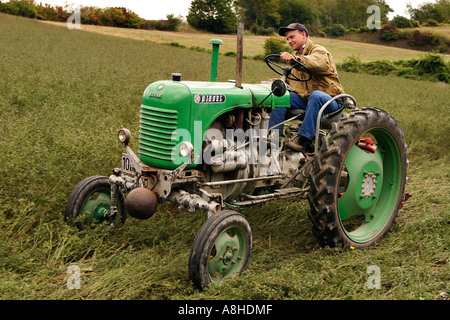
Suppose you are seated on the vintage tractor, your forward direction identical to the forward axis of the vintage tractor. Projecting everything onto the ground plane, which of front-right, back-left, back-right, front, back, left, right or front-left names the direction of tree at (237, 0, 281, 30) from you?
back-right

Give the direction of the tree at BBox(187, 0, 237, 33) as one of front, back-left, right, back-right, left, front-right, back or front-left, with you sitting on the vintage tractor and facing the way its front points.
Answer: back-right

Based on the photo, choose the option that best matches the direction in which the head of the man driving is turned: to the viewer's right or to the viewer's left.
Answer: to the viewer's left

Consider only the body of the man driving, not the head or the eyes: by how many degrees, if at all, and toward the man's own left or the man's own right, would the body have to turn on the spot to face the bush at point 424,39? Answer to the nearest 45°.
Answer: approximately 135° to the man's own right

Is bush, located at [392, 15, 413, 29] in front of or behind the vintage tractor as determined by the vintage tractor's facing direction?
behind

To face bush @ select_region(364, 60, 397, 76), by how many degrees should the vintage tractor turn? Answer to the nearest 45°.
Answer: approximately 135° to its right

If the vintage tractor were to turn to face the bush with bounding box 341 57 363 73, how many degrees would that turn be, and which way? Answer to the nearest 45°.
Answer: approximately 135° to its right

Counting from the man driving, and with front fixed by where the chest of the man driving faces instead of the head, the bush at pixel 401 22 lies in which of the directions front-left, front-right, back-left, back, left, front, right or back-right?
back-right

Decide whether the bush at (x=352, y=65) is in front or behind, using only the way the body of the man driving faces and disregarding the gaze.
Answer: behind

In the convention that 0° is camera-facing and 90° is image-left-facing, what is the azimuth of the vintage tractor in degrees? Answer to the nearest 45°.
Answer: approximately 45°

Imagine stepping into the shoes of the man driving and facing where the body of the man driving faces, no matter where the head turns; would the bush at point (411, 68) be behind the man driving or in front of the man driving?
behind
